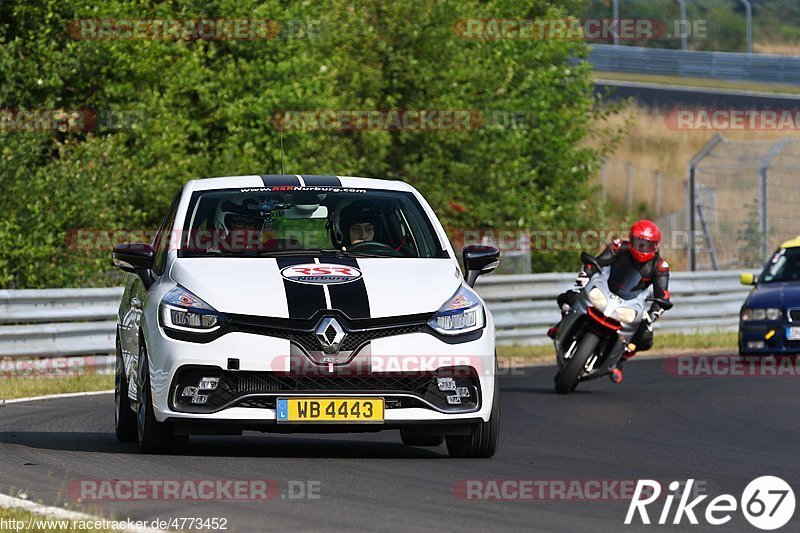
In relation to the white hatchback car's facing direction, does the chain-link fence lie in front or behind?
behind

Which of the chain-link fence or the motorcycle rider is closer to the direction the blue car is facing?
the motorcycle rider

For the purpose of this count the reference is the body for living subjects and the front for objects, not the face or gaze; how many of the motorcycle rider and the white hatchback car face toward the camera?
2

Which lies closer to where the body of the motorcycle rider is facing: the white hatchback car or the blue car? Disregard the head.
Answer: the white hatchback car

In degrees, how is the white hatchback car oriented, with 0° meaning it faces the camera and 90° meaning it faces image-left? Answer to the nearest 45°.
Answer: approximately 0°

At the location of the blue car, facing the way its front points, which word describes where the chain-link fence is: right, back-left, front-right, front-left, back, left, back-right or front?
back

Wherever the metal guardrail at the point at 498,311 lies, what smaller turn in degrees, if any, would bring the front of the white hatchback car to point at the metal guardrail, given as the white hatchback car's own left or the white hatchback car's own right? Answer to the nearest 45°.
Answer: approximately 180°
